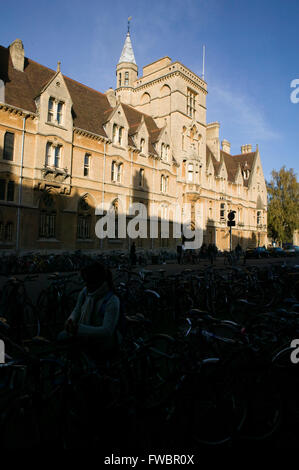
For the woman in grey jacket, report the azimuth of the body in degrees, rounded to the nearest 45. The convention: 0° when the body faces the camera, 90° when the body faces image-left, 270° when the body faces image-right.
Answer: approximately 45°

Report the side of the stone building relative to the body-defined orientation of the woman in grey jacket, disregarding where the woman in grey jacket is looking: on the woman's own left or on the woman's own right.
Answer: on the woman's own right

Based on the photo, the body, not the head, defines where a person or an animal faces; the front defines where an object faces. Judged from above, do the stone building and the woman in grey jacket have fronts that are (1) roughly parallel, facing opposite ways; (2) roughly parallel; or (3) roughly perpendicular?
roughly perpendicular

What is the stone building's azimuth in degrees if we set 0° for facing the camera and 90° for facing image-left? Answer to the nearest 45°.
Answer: approximately 315°

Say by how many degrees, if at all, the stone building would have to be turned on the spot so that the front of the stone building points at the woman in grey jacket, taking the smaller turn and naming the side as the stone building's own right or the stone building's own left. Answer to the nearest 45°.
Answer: approximately 45° to the stone building's own right
